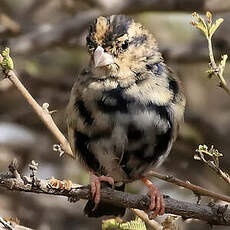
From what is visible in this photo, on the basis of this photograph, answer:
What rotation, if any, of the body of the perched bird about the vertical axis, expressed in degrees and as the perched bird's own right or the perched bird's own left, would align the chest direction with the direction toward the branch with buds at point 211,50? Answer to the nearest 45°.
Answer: approximately 45° to the perched bird's own left

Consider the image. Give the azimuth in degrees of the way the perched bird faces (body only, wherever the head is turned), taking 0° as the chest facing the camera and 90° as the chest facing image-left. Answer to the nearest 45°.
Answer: approximately 0°
